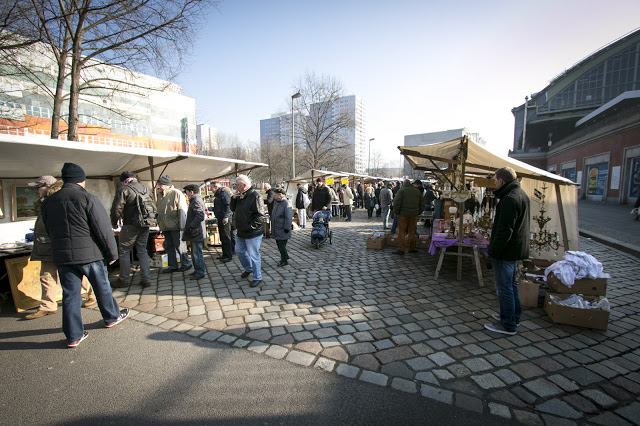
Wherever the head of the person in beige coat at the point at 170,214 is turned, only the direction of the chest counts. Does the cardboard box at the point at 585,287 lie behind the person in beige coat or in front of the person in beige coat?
behind

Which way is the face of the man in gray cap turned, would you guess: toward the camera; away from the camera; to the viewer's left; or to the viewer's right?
to the viewer's left

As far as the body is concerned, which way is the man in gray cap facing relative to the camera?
to the viewer's left

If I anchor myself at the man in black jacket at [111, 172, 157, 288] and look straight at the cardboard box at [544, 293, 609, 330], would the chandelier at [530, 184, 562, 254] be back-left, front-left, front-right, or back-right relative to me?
front-left

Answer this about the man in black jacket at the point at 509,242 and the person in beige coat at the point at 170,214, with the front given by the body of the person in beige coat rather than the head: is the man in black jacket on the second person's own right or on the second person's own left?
on the second person's own left

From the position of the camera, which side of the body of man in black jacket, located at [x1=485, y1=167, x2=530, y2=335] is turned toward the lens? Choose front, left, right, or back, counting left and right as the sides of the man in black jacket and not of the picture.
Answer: left

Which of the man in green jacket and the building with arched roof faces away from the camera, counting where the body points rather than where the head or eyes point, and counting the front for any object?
the man in green jacket

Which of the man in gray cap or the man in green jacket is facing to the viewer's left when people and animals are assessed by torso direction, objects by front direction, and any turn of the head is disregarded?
the man in gray cap

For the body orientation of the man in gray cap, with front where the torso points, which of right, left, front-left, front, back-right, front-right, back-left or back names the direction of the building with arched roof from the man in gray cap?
back

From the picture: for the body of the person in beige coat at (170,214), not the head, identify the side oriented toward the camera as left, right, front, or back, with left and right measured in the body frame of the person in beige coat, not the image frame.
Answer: left

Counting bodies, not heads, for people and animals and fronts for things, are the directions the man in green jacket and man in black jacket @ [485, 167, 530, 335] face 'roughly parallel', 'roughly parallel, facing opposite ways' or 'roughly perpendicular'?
roughly perpendicular

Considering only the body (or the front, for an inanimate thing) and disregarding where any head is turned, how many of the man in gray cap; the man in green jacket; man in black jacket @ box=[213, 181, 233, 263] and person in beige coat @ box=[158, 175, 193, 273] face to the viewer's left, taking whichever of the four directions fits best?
3

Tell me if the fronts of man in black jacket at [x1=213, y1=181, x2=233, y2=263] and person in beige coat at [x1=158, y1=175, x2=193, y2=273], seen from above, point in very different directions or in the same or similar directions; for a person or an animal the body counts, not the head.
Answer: same or similar directions

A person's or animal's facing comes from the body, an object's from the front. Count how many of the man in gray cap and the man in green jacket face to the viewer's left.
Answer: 1

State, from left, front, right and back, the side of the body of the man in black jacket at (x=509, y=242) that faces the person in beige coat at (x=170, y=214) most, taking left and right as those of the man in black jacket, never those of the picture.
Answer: front
